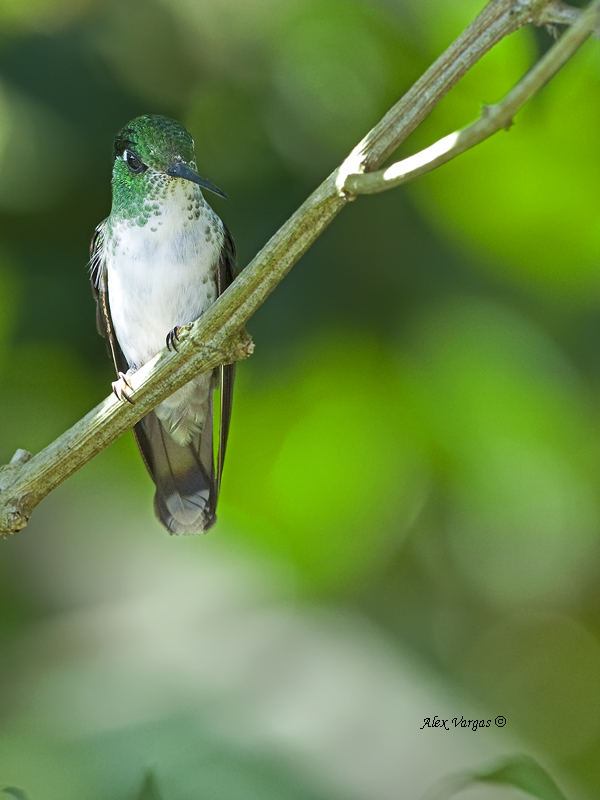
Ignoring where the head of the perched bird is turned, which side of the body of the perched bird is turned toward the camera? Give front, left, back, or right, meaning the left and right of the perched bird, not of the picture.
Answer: front
